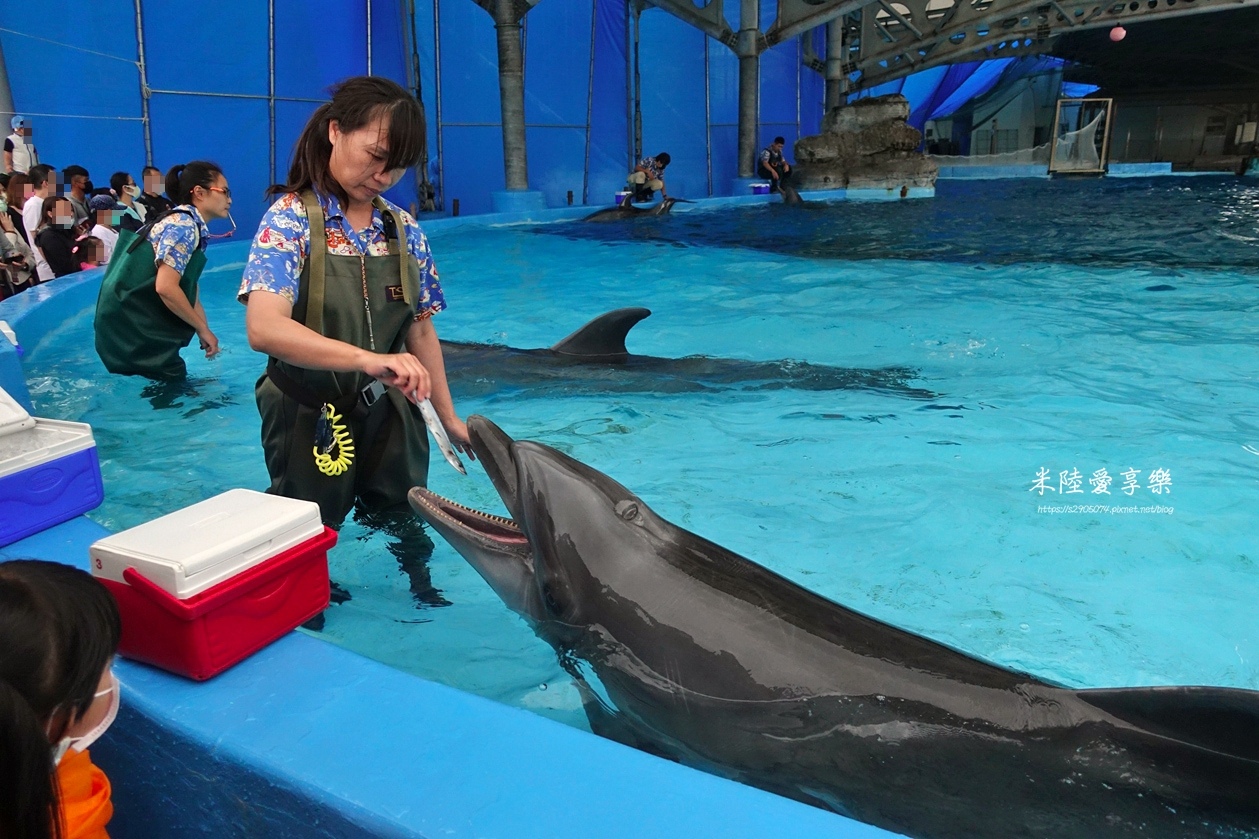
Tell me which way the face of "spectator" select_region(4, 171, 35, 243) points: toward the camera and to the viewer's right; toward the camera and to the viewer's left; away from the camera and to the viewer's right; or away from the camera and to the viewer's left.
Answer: toward the camera and to the viewer's right

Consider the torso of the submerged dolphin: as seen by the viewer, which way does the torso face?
to the viewer's left

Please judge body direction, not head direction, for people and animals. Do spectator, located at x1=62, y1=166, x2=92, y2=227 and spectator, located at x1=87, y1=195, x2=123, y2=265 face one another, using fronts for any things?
no

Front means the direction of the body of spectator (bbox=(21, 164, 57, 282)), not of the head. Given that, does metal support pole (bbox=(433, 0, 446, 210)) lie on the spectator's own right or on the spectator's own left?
on the spectator's own left

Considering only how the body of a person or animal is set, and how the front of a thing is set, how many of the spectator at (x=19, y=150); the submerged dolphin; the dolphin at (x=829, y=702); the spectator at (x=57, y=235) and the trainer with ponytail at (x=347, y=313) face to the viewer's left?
2

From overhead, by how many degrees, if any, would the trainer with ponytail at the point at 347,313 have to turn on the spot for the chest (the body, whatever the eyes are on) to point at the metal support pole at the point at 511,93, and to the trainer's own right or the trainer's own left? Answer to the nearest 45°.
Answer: approximately 135° to the trainer's own left

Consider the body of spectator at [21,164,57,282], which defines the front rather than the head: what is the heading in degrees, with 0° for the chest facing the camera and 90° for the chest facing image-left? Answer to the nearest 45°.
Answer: approximately 270°

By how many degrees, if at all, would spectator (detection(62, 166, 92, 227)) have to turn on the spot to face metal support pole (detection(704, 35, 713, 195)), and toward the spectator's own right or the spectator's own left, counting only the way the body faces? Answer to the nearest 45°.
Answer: approximately 45° to the spectator's own left

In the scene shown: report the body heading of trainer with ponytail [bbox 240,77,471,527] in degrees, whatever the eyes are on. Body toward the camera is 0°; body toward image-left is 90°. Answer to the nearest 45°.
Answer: approximately 315°
